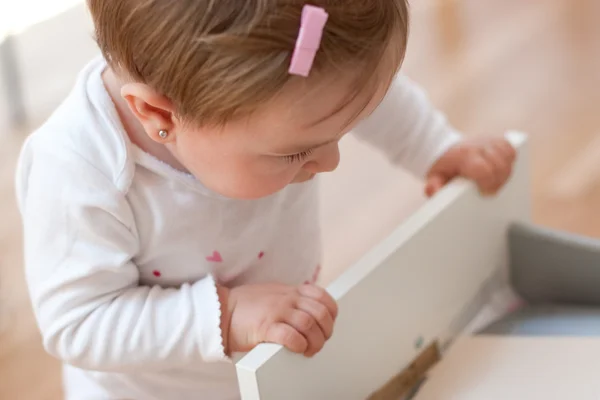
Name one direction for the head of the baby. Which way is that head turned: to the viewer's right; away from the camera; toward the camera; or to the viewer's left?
to the viewer's right

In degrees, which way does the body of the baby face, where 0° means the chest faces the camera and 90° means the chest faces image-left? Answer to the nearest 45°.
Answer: approximately 315°
